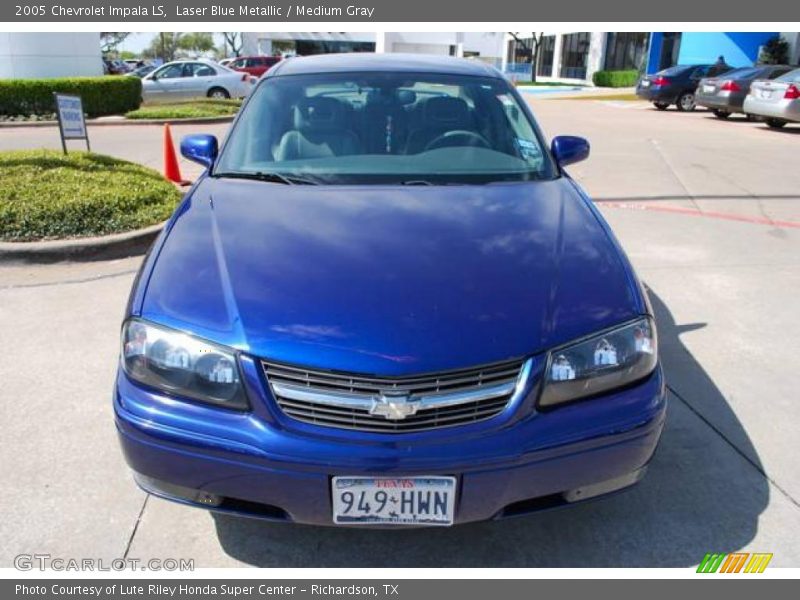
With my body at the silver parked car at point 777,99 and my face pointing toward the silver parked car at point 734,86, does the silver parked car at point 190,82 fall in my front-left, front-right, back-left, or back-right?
front-left

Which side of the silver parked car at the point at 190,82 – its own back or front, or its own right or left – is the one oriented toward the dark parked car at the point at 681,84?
back

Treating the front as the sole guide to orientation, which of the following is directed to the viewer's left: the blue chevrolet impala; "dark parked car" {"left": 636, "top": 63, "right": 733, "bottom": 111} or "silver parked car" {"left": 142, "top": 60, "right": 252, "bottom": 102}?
the silver parked car

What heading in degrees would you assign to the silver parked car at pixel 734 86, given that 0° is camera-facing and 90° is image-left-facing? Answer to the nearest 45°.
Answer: approximately 225°

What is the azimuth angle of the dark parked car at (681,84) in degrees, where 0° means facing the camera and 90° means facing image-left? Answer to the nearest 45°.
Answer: approximately 225°

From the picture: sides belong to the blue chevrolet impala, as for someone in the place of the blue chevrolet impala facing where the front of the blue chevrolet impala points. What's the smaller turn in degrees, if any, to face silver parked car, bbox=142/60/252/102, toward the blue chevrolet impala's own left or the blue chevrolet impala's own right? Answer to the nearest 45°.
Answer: approximately 180°

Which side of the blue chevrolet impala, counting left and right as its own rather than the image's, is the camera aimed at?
front

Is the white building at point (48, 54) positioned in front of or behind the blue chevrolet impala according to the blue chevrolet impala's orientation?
behind

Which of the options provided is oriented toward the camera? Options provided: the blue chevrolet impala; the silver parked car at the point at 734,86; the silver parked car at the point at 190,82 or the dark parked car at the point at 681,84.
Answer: the blue chevrolet impala

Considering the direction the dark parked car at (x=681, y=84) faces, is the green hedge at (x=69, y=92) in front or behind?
behind

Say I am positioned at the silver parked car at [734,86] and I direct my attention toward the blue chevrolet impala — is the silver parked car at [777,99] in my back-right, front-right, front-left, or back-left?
front-left

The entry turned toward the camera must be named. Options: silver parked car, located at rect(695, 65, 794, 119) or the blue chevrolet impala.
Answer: the blue chevrolet impala

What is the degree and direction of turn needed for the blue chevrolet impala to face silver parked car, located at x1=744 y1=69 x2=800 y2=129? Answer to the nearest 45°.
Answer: approximately 135° to its left

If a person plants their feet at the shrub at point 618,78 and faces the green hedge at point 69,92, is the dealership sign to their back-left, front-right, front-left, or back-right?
front-left

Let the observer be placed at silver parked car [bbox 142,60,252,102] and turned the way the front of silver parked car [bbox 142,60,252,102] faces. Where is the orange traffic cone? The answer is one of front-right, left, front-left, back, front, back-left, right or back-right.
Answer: left

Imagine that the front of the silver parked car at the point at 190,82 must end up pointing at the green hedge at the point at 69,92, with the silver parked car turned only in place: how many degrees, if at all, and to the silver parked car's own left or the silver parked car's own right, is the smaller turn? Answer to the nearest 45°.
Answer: approximately 45° to the silver parked car's own left

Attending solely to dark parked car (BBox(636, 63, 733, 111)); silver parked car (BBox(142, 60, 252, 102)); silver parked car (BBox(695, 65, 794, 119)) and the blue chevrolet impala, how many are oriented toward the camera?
1

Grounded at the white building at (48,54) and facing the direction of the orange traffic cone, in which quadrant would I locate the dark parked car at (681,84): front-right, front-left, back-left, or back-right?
front-left

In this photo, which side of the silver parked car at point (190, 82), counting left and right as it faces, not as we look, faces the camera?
left
